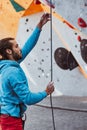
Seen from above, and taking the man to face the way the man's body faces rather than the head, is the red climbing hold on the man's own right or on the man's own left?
on the man's own left
